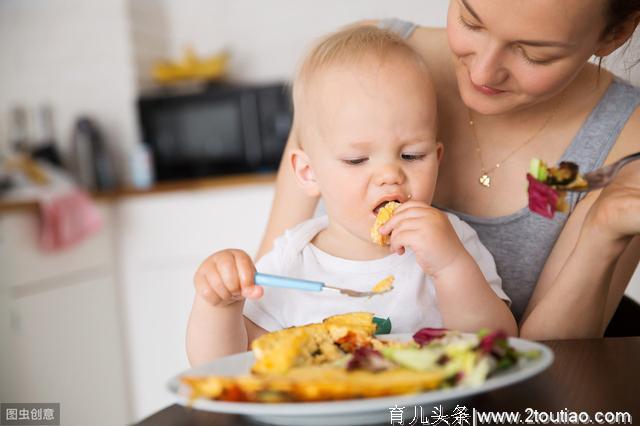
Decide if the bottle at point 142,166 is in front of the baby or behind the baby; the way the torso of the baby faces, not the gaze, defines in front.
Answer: behind

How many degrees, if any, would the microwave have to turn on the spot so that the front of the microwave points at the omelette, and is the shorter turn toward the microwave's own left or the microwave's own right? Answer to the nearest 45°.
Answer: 0° — it already faces it

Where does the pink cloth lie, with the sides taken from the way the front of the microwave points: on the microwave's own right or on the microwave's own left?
on the microwave's own right

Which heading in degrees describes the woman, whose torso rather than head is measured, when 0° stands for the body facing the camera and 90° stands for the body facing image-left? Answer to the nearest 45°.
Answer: approximately 45°

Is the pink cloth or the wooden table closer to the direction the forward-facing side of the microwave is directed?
the wooden table

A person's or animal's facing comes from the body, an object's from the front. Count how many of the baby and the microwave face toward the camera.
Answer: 2

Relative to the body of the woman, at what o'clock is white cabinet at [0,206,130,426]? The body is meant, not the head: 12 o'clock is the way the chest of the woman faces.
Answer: The white cabinet is roughly at 3 o'clock from the woman.
